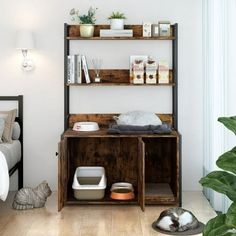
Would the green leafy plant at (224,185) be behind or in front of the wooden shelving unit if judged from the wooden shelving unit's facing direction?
in front

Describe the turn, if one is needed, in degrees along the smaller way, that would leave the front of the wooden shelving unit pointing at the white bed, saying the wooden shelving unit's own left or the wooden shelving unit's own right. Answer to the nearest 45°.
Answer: approximately 90° to the wooden shelving unit's own right

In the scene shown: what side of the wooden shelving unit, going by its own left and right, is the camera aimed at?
front
